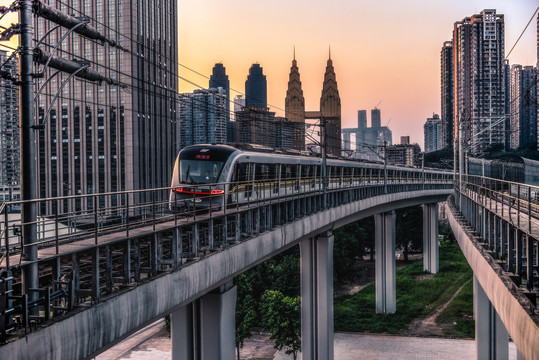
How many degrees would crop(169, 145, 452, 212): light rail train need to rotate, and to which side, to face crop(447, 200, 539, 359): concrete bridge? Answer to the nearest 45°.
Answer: approximately 90° to its left

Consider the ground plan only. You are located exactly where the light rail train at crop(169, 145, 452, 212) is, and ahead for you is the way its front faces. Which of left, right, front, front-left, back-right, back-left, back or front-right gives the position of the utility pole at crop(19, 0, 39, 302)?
front-left

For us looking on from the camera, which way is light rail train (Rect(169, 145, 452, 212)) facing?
facing the viewer and to the left of the viewer
